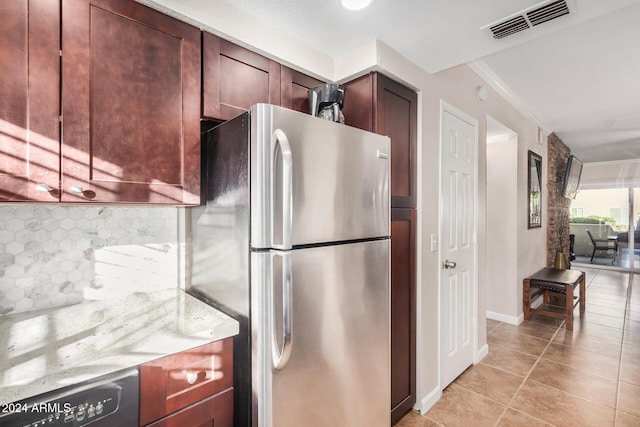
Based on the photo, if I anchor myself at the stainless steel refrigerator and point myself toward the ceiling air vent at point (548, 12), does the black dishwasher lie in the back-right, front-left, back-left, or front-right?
back-right

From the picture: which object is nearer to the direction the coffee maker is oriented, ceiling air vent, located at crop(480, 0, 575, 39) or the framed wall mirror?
the ceiling air vent

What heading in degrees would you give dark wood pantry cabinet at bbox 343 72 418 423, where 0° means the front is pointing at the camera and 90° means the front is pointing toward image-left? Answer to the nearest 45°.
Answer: approximately 315°

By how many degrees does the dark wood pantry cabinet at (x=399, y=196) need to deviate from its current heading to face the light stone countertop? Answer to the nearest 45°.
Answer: approximately 90° to its right

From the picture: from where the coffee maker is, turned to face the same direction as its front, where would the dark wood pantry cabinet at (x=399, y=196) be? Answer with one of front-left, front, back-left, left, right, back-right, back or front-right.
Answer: left

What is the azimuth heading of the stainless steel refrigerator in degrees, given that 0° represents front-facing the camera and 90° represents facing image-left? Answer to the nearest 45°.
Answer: approximately 315°

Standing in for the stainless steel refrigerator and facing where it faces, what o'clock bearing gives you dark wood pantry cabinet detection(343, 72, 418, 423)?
The dark wood pantry cabinet is roughly at 9 o'clock from the stainless steel refrigerator.

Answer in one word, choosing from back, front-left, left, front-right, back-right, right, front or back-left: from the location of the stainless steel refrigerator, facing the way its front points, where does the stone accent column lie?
left
